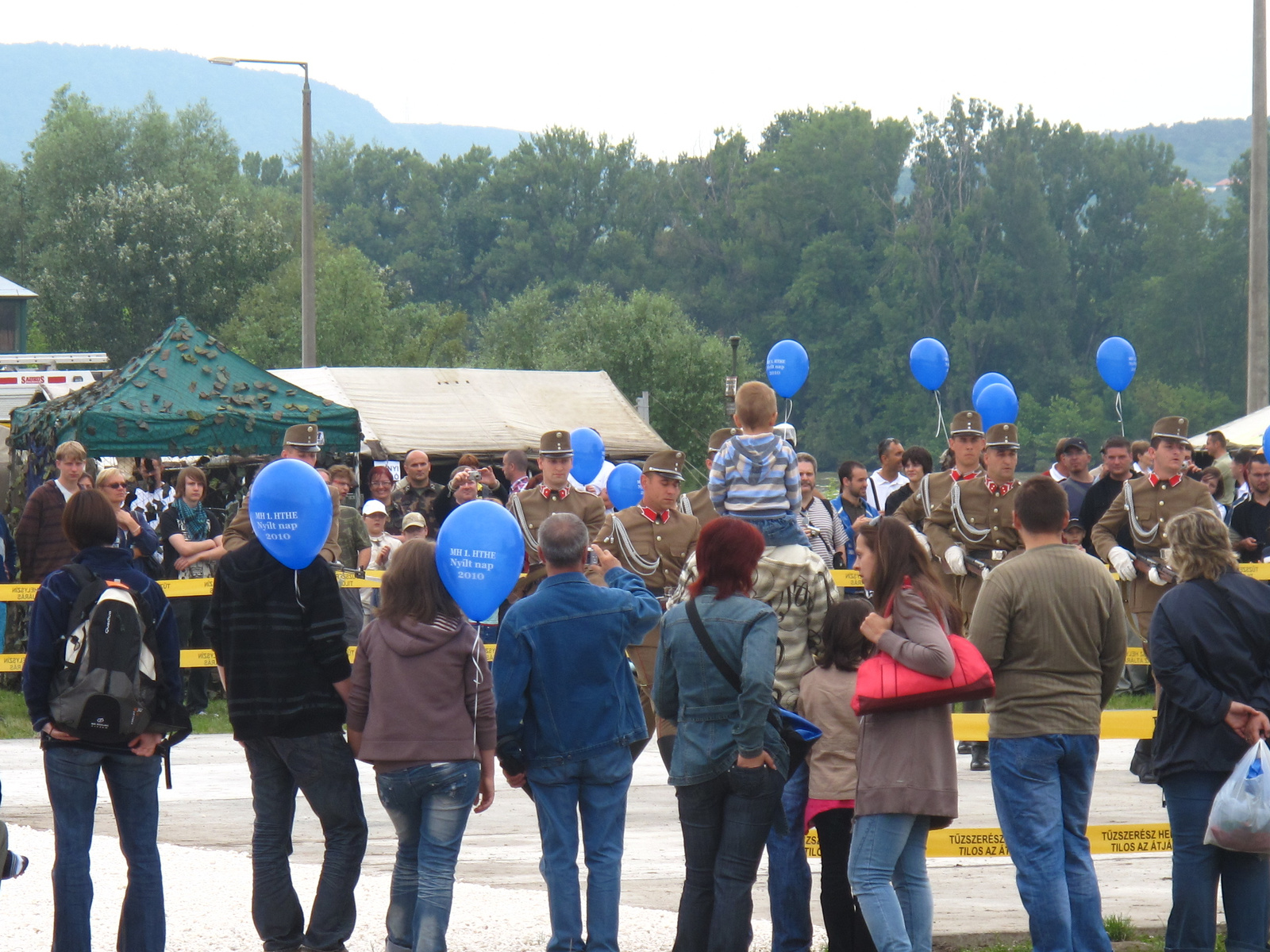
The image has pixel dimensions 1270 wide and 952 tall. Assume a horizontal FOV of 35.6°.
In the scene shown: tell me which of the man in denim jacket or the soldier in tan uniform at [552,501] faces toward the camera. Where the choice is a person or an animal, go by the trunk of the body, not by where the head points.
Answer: the soldier in tan uniform

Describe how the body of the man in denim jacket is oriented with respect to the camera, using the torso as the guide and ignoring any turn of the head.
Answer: away from the camera

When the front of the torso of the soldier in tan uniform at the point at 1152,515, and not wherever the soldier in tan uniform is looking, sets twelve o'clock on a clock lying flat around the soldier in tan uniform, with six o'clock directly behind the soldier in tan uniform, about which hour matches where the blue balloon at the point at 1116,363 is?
The blue balloon is roughly at 6 o'clock from the soldier in tan uniform.

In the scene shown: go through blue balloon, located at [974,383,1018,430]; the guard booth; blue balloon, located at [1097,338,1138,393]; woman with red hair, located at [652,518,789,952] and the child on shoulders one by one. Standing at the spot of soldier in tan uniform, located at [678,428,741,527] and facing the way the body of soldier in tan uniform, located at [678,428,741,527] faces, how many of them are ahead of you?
2

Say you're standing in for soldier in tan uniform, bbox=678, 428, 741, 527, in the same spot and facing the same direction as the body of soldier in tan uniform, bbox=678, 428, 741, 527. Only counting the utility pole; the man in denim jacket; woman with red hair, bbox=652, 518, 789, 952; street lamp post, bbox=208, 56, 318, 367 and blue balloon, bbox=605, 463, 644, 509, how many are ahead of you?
2

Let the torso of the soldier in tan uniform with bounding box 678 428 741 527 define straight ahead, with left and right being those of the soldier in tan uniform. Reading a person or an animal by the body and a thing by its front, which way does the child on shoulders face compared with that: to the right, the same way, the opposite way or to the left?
the opposite way

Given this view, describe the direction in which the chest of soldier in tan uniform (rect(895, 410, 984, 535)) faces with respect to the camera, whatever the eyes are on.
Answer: toward the camera

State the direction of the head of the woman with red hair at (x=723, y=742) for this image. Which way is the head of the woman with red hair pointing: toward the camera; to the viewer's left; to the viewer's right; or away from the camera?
away from the camera

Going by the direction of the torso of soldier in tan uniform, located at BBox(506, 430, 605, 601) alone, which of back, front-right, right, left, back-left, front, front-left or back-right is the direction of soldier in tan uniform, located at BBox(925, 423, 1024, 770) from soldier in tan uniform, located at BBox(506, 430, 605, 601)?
left

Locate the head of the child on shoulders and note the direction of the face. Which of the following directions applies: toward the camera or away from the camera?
away from the camera

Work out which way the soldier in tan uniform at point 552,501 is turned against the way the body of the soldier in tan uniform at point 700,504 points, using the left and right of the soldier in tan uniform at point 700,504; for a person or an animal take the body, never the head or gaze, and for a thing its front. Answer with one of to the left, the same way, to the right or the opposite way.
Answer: the same way

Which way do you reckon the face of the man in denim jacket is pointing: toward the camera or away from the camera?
away from the camera

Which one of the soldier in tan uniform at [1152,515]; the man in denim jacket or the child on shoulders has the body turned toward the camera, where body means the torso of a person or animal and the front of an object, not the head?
the soldier in tan uniform

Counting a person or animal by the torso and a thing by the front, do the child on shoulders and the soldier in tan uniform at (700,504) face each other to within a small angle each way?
yes

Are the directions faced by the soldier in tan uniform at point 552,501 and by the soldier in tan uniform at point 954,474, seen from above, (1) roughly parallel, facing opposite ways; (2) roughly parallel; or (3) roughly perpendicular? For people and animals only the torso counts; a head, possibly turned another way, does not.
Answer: roughly parallel

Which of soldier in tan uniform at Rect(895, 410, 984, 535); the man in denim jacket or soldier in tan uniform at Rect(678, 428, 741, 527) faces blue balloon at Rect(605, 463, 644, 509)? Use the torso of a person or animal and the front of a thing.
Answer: the man in denim jacket

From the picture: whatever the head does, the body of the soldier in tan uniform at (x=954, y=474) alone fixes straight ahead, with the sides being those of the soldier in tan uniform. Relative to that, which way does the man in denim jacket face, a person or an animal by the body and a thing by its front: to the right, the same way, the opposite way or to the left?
the opposite way

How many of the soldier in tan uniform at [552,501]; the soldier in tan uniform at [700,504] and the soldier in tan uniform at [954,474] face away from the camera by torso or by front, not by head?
0
